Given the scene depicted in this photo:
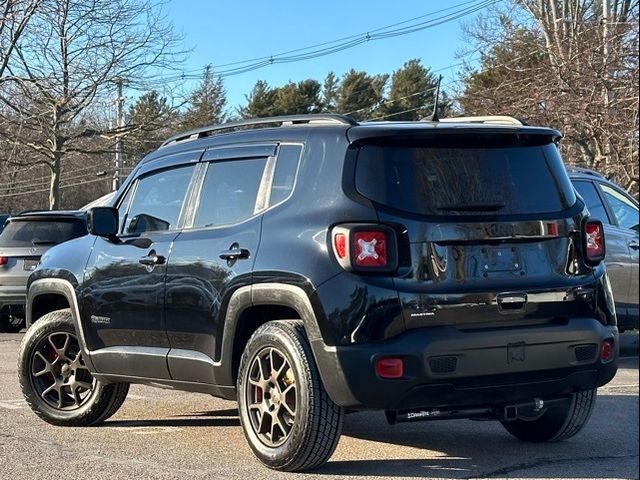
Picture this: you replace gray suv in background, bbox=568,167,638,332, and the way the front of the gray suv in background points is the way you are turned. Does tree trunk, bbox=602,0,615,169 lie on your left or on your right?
on your left

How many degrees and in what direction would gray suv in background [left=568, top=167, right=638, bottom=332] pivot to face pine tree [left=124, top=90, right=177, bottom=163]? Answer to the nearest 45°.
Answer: approximately 135° to its left

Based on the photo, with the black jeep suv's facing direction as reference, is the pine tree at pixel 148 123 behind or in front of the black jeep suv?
in front

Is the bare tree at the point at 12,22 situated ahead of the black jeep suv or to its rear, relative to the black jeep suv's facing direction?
ahead

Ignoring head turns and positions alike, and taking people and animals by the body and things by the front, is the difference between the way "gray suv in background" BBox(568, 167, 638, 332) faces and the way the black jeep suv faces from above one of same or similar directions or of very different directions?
very different directions

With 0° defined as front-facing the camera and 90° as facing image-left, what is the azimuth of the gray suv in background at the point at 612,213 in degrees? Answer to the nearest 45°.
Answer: approximately 270°

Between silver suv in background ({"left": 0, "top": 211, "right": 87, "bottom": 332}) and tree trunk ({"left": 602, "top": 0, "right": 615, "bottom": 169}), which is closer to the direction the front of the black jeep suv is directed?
the silver suv in background

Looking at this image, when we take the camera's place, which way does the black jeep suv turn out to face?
facing away from the viewer and to the left of the viewer
